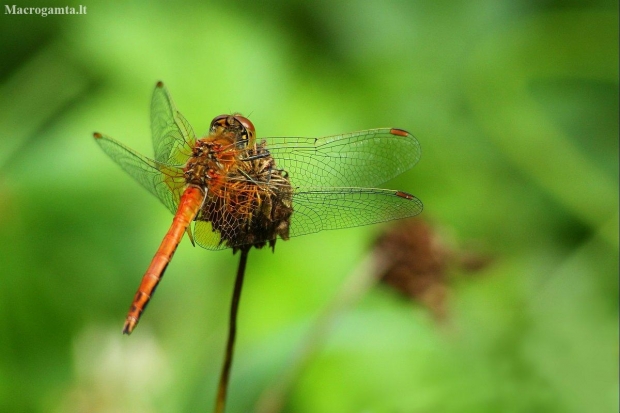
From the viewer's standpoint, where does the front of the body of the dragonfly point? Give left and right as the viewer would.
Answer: facing away from the viewer and to the right of the viewer

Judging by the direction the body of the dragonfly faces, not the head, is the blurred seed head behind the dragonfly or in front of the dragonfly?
in front
